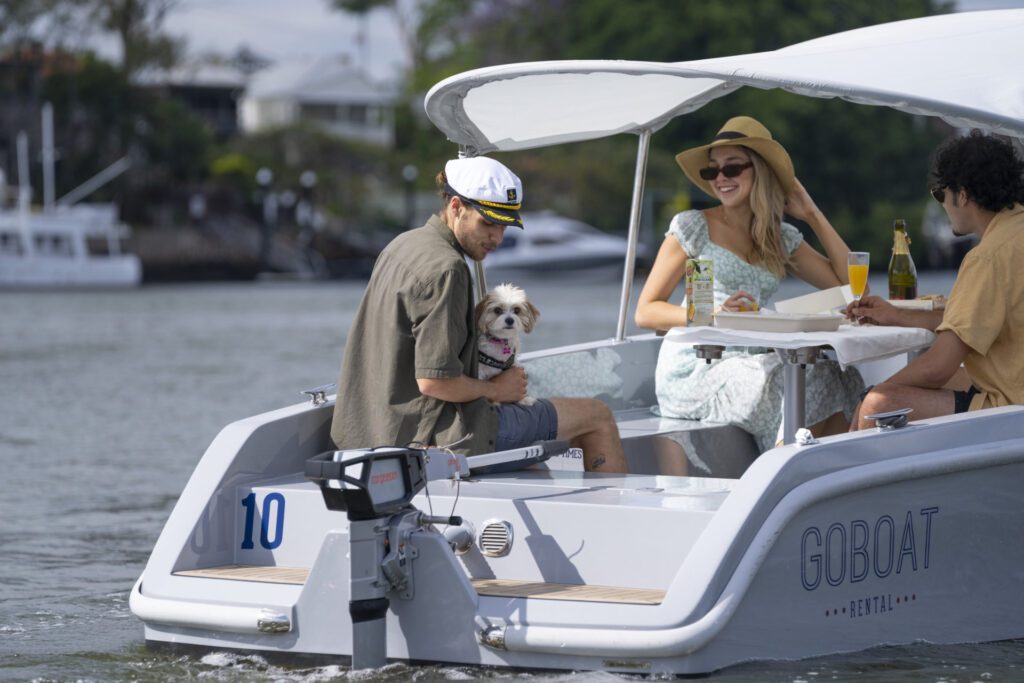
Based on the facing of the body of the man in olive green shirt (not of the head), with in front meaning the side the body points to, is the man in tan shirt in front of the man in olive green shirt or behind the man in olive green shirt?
in front

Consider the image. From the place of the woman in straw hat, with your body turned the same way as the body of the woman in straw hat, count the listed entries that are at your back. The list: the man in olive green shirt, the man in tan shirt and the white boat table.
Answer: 0

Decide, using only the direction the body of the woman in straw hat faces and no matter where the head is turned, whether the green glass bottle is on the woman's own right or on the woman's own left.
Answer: on the woman's own left

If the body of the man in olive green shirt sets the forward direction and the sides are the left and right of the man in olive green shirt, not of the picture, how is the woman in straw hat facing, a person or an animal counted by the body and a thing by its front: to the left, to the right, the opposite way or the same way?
to the right

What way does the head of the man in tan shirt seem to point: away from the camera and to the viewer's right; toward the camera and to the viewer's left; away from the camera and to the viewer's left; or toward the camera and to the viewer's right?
away from the camera and to the viewer's left

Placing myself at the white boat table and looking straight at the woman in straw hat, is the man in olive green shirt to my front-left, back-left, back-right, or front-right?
back-left

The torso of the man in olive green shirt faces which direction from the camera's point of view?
to the viewer's right

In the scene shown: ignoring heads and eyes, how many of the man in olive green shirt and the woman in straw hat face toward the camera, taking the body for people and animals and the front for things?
1

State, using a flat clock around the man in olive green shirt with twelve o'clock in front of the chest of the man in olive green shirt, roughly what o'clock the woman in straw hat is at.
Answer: The woman in straw hat is roughly at 10 o'clock from the man in olive green shirt.

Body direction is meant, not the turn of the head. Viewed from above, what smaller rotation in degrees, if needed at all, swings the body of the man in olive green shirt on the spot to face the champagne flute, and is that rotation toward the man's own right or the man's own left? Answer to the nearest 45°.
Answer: approximately 45° to the man's own left

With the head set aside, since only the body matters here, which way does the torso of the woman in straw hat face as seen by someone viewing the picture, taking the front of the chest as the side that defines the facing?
toward the camera
